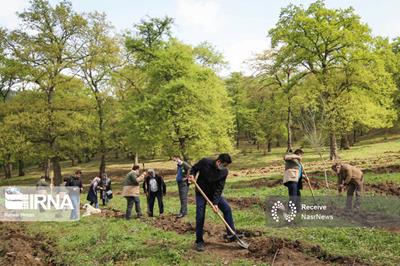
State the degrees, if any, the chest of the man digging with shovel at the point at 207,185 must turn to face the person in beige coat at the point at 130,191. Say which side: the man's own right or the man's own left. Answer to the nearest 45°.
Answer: approximately 180°

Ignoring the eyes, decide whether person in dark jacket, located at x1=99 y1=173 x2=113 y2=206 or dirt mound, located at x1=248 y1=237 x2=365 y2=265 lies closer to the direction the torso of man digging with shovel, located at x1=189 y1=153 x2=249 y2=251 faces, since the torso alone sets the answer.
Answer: the dirt mound

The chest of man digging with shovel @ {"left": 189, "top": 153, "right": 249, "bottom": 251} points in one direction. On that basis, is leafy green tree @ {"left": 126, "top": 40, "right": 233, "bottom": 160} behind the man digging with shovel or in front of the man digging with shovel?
behind

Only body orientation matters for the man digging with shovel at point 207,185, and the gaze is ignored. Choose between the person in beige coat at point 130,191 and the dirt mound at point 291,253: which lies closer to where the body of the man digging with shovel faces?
the dirt mound

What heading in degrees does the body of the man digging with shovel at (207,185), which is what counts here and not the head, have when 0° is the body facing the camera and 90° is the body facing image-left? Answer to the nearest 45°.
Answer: approximately 315°

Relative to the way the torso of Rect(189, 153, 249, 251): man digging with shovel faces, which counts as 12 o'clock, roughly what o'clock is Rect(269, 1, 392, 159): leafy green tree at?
The leafy green tree is roughly at 8 o'clock from the man digging with shovel.

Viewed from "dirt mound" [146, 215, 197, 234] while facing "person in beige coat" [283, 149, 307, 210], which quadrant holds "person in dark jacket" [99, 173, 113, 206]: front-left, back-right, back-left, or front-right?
back-left

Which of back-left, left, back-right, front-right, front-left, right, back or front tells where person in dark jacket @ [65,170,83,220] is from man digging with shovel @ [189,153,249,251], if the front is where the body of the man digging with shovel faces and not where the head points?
back

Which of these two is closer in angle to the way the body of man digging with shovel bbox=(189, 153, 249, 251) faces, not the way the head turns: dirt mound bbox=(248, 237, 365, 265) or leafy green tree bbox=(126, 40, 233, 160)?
the dirt mound

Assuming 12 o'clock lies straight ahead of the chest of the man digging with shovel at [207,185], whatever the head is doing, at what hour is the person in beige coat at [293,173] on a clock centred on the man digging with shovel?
The person in beige coat is roughly at 9 o'clock from the man digging with shovel.
